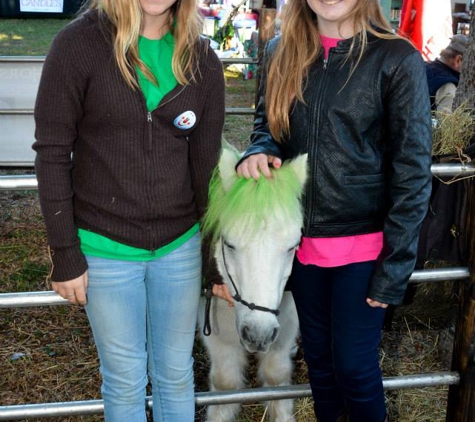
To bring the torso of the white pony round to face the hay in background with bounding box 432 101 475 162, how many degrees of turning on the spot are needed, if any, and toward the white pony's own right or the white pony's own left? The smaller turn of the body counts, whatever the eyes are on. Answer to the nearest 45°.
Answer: approximately 135° to the white pony's own left

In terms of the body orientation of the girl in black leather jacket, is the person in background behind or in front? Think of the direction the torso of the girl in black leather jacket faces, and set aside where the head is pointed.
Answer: behind

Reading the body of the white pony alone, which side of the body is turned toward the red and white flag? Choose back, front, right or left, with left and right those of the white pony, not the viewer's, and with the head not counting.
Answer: back

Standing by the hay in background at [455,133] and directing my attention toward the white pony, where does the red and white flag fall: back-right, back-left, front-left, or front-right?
back-right
